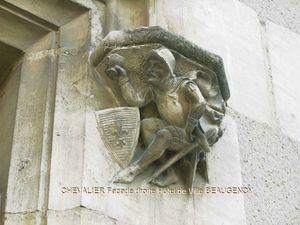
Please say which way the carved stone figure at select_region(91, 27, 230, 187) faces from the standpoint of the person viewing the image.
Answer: facing the viewer and to the left of the viewer
